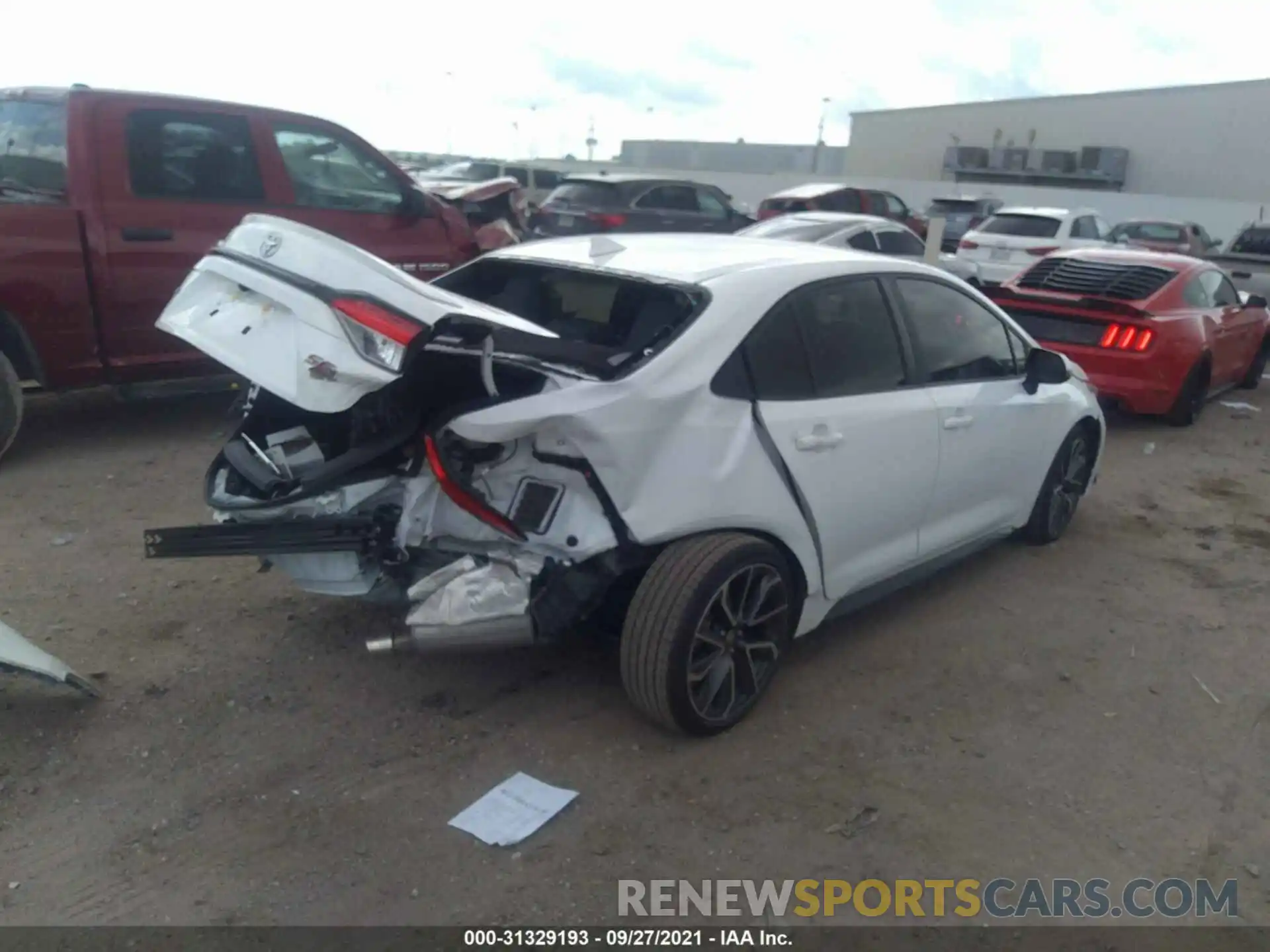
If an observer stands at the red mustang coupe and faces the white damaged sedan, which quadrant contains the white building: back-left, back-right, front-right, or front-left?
back-right

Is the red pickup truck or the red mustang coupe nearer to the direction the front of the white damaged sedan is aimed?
the red mustang coupe

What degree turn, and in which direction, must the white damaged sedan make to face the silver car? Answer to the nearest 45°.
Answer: approximately 45° to its left

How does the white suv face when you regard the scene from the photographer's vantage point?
facing away from the viewer and to the right of the viewer

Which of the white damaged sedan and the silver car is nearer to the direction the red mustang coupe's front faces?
the silver car

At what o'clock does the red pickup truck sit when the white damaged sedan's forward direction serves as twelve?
The red pickup truck is roughly at 9 o'clock from the white damaged sedan.

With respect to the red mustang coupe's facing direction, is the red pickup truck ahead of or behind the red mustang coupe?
behind

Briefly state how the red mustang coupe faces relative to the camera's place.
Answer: facing away from the viewer and to the right of the viewer

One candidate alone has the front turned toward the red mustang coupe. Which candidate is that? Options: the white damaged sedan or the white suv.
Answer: the white damaged sedan

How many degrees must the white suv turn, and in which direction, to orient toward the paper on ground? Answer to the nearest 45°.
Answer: approximately 135° to its right

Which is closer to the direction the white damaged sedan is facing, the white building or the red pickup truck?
the white building

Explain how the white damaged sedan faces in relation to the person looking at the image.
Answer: facing away from the viewer and to the right of the viewer
